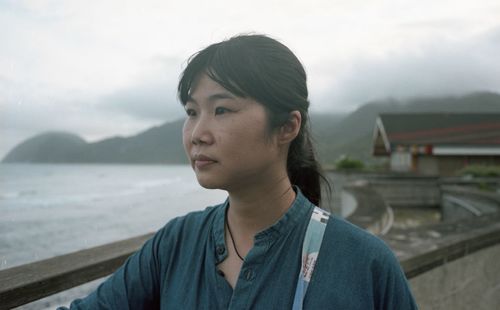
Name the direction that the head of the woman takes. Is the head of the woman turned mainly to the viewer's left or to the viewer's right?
to the viewer's left

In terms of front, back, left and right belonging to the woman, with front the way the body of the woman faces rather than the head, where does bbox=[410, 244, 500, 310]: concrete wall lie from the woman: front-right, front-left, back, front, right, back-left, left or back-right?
back

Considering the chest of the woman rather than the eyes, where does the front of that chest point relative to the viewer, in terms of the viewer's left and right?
facing the viewer and to the left of the viewer

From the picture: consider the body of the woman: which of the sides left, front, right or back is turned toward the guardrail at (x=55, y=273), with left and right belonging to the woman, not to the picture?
right

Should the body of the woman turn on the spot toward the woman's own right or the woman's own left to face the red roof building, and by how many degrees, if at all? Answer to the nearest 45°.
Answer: approximately 180°
